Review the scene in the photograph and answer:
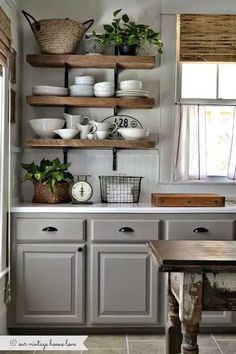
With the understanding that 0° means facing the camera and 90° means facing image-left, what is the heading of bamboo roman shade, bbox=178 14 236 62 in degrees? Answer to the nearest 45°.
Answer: approximately 0°

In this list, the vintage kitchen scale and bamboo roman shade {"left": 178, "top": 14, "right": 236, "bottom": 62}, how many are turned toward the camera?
2

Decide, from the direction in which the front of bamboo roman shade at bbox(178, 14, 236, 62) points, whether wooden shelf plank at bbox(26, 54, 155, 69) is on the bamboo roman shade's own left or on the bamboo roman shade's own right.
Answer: on the bamboo roman shade's own right

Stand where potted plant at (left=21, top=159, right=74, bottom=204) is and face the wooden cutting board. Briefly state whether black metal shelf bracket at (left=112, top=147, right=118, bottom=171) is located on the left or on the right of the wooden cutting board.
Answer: left

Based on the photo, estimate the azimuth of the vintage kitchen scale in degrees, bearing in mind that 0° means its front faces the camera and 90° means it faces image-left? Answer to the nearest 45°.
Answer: approximately 0°
